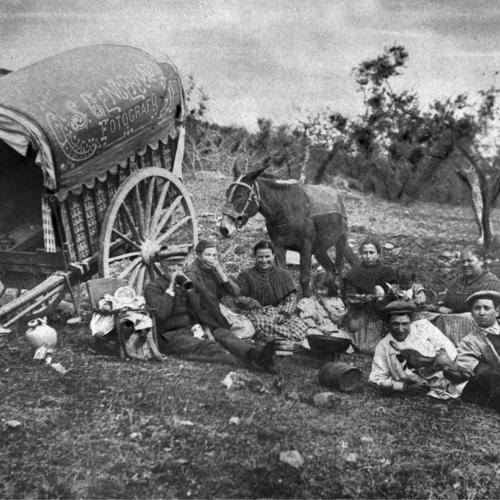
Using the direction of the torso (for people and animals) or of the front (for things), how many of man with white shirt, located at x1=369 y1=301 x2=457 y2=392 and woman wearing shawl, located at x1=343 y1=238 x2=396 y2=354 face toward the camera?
2

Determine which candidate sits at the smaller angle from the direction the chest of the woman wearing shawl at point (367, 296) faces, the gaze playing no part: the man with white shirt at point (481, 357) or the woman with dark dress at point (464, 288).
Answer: the man with white shirt

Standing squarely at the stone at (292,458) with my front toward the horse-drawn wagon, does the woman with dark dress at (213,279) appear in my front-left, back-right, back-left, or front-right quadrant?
front-right

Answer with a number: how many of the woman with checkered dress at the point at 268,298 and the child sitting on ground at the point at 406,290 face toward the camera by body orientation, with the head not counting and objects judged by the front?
2

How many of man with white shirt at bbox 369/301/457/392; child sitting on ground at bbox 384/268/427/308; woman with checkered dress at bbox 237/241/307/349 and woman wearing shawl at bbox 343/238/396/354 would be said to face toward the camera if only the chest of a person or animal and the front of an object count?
4

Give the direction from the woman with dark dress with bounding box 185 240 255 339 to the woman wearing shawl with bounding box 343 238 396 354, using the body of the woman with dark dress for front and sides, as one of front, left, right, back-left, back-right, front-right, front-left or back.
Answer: front-left

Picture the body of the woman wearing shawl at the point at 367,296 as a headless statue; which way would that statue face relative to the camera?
toward the camera

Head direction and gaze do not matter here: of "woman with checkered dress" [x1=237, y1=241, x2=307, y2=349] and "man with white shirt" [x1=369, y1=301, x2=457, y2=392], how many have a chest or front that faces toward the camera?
2

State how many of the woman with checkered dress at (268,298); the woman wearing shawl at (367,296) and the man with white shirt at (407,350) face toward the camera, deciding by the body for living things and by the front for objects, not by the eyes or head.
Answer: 3

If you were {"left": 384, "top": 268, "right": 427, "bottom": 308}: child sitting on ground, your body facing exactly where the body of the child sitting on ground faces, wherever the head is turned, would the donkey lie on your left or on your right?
on your right

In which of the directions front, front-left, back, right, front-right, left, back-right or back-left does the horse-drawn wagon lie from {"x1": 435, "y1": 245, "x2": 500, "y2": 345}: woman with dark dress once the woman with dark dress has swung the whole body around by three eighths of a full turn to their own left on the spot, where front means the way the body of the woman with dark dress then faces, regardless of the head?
back

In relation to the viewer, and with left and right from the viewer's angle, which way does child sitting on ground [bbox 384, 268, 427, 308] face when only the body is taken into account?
facing the viewer

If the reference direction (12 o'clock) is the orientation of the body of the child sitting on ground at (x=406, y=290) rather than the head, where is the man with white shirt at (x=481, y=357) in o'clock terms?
The man with white shirt is roughly at 11 o'clock from the child sitting on ground.

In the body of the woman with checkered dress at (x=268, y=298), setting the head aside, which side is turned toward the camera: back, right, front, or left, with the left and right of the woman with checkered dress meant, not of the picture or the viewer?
front

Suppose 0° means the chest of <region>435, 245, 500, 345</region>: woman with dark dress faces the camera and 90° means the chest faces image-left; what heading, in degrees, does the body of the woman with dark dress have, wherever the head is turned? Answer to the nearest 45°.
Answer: approximately 45°

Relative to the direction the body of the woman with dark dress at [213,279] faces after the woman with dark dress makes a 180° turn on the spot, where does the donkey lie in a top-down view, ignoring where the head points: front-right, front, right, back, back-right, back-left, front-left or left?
right

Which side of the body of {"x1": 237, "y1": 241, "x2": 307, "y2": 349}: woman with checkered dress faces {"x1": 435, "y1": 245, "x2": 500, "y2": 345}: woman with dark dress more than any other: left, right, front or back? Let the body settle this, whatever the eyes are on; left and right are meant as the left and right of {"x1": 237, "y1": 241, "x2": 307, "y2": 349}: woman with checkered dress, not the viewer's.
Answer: left
